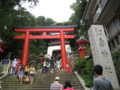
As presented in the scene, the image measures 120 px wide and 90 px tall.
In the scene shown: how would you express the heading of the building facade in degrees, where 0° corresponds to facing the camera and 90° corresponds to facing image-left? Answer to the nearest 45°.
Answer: approximately 45°
